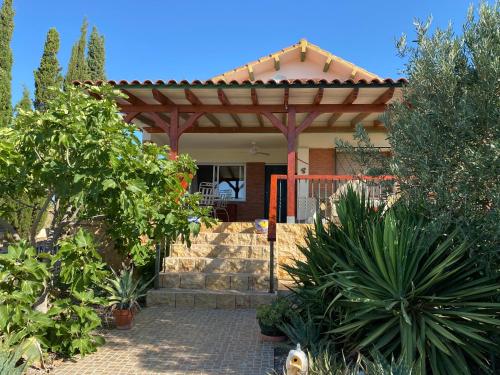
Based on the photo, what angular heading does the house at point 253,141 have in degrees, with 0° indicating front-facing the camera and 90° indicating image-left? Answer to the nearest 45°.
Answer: approximately 0°

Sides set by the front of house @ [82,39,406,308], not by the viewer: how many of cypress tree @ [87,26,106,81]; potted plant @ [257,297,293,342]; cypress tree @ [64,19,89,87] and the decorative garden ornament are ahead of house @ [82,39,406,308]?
2

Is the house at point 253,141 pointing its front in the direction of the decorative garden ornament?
yes

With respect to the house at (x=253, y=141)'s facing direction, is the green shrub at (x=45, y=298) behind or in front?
in front

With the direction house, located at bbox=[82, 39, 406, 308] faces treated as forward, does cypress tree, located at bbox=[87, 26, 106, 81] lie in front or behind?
behind

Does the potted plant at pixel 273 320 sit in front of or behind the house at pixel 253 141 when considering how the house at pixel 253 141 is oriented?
in front

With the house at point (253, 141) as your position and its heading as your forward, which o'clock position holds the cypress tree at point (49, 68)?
The cypress tree is roughly at 4 o'clock from the house.

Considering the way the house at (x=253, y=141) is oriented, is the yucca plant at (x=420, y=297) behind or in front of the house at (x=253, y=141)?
in front

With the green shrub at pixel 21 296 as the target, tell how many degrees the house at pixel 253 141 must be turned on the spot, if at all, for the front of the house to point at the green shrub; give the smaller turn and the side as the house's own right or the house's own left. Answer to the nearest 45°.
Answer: approximately 45° to the house's own right

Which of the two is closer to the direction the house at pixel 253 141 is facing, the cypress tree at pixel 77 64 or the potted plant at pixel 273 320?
the potted plant

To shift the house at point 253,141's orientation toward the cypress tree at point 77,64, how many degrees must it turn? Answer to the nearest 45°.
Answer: approximately 135° to its right
